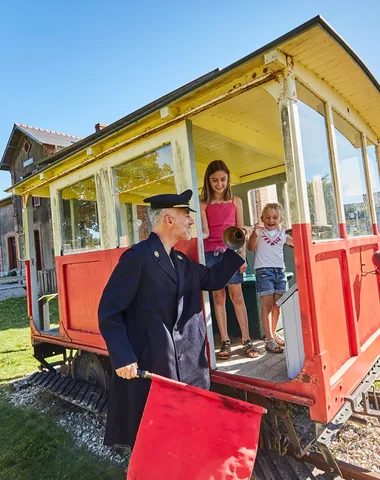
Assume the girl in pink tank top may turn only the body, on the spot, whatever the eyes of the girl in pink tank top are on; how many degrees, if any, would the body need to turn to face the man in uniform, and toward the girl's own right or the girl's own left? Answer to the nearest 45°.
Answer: approximately 45° to the girl's own right

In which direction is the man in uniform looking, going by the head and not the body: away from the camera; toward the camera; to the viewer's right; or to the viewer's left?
to the viewer's right

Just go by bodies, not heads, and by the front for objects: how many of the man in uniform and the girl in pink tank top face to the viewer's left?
0

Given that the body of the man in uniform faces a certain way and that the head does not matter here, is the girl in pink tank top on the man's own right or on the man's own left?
on the man's own left

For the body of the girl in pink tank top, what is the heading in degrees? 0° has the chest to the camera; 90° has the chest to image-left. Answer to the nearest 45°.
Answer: approximately 0°
